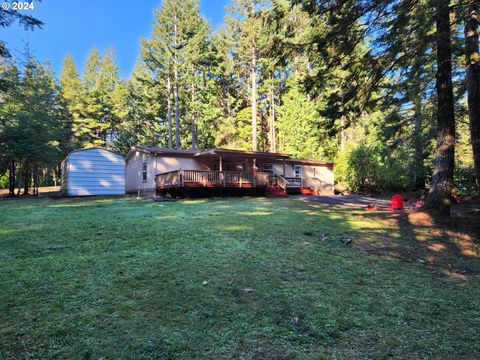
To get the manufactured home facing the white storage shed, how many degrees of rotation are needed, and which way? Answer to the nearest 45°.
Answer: approximately 135° to its right

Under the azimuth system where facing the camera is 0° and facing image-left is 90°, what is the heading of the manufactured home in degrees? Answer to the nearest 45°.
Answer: approximately 315°
